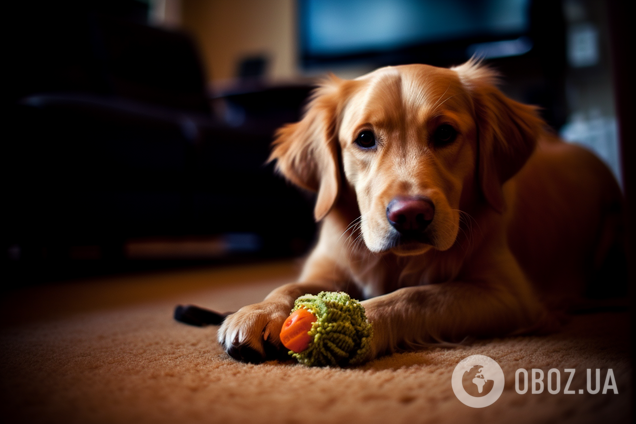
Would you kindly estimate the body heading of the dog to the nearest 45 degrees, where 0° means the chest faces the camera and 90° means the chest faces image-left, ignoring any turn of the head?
approximately 45°

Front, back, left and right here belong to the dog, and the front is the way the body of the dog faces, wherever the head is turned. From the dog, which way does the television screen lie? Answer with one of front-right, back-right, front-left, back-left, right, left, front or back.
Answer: back-right

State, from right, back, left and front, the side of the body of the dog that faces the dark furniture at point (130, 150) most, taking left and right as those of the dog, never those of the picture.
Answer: right
